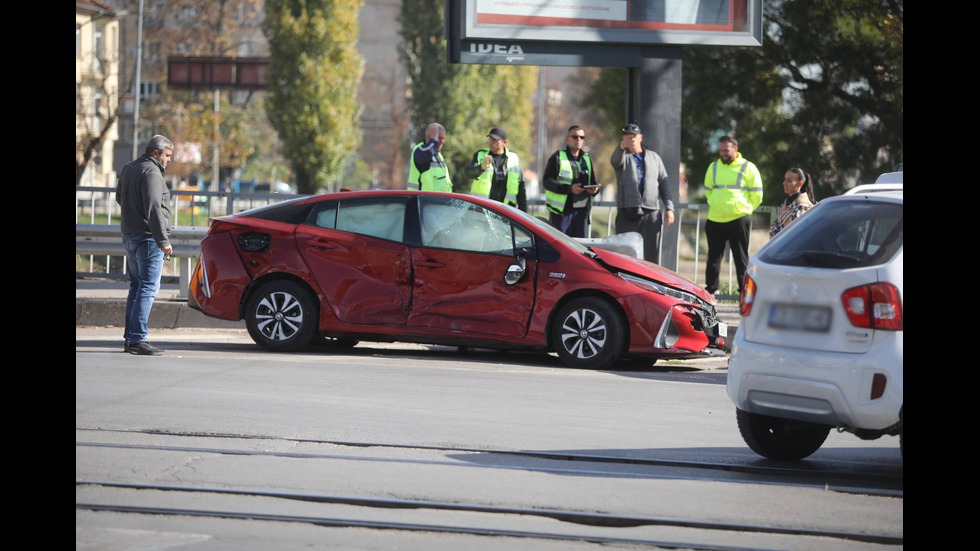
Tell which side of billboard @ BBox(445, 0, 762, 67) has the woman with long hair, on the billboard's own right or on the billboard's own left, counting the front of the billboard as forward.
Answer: on the billboard's own left

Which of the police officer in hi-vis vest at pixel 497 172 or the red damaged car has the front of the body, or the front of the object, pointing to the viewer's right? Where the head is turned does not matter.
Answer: the red damaged car

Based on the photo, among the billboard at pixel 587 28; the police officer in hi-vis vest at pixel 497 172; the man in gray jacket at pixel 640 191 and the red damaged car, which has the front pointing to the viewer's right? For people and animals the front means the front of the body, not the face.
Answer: the red damaged car

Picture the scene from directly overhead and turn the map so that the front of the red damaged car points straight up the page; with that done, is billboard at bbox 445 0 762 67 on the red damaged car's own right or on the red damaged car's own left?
on the red damaged car's own left

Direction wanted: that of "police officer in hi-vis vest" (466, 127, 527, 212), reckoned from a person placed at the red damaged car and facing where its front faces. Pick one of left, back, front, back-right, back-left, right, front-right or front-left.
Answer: left

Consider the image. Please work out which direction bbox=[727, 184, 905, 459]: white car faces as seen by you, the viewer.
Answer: facing away from the viewer and to the right of the viewer

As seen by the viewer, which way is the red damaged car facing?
to the viewer's right

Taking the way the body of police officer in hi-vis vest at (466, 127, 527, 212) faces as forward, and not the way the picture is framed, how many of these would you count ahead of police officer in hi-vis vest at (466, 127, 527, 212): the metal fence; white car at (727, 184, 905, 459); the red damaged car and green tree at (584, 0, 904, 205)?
2

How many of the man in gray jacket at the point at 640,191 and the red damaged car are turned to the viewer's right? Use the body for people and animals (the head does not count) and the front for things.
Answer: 1
